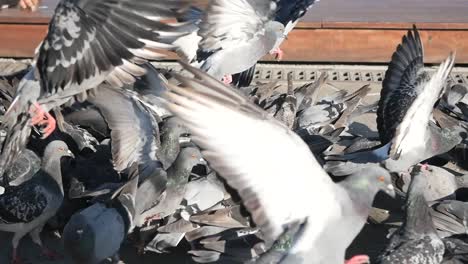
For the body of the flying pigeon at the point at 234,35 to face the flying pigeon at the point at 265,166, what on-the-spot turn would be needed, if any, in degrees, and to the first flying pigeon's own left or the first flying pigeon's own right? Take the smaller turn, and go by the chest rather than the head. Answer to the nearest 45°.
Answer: approximately 90° to the first flying pigeon's own right

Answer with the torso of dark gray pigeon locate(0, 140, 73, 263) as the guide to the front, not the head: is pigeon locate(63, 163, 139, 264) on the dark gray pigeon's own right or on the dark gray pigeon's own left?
on the dark gray pigeon's own right

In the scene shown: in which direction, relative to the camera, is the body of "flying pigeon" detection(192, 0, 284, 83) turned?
to the viewer's right

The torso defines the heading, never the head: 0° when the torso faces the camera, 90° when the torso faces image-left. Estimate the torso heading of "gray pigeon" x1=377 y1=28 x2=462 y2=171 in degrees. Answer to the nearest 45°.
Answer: approximately 270°

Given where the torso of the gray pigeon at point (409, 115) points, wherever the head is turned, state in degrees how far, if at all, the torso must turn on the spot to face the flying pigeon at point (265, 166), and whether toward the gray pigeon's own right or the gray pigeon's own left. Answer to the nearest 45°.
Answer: approximately 90° to the gray pigeon's own right

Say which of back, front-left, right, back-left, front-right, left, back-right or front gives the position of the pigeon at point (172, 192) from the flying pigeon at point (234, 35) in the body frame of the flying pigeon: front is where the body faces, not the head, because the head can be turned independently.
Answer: right

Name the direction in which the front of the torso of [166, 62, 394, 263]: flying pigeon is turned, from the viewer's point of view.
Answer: to the viewer's right
